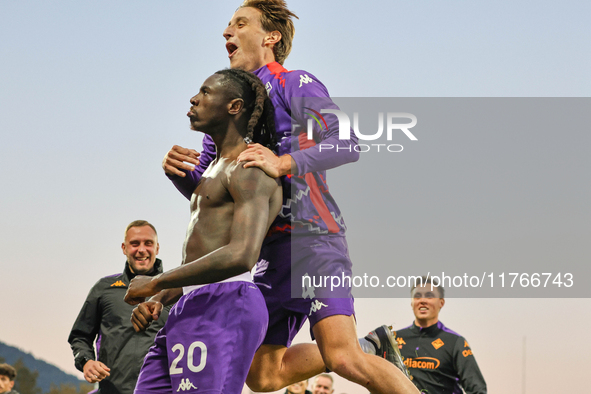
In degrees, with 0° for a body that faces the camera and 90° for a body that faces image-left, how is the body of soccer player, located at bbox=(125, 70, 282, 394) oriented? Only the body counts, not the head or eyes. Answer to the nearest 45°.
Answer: approximately 90°

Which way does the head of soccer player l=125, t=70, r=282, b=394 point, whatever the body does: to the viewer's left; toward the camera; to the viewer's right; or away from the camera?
to the viewer's left

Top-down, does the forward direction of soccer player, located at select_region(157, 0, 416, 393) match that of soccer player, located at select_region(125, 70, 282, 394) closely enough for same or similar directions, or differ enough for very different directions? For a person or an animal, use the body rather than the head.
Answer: same or similar directions

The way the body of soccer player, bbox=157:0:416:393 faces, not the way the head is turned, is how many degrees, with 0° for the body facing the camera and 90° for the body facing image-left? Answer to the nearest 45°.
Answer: approximately 90°
